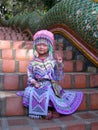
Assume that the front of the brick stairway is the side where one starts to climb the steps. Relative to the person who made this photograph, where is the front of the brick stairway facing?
facing the viewer

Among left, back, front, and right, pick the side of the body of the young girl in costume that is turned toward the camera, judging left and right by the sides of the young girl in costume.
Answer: front
